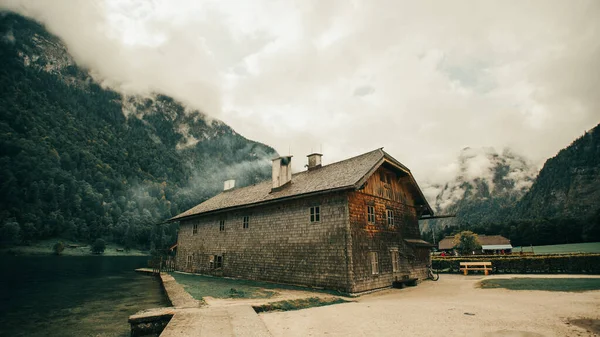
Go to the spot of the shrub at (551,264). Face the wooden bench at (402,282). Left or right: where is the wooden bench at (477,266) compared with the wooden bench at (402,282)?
right

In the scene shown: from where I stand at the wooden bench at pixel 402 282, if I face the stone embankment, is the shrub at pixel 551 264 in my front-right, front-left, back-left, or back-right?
back-left
